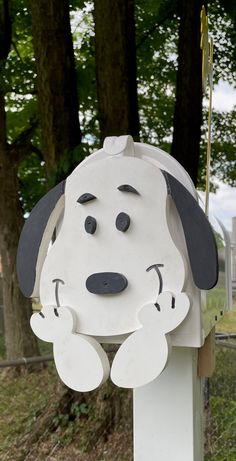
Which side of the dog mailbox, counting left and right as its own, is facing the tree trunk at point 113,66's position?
back

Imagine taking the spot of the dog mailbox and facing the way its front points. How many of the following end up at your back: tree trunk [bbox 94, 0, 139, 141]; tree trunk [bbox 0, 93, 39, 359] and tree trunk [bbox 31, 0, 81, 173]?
3

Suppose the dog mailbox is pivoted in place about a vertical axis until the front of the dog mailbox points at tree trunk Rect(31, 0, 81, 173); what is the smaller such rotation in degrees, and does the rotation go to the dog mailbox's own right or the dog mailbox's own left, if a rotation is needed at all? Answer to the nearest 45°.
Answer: approximately 180°

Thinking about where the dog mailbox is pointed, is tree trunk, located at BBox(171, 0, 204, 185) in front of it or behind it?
behind

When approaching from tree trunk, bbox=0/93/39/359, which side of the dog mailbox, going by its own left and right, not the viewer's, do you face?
back

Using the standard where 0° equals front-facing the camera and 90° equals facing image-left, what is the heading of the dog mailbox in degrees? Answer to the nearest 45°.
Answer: approximately 0°
